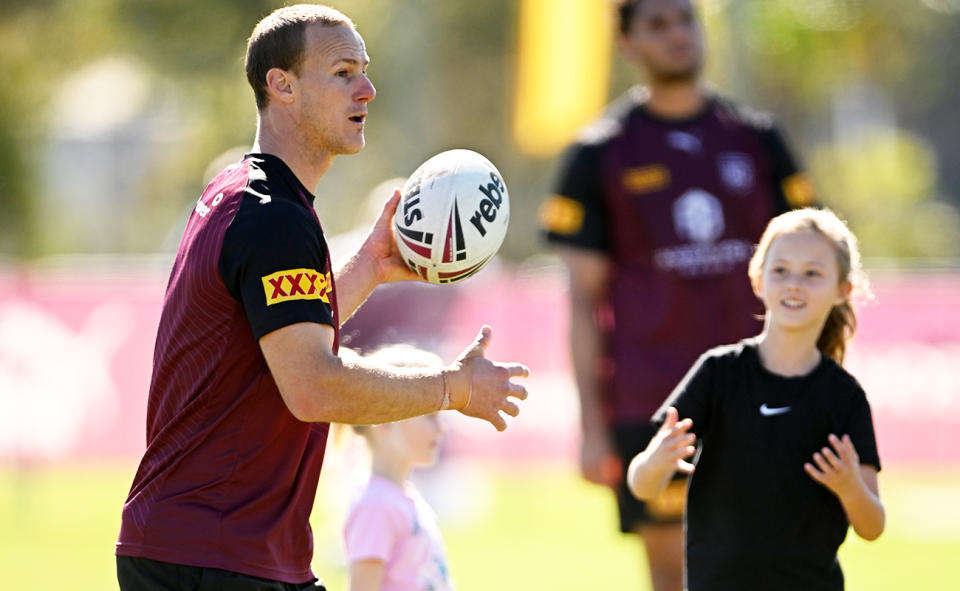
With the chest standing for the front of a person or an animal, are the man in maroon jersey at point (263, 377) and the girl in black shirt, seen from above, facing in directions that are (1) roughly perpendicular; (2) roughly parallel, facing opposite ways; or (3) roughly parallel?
roughly perpendicular

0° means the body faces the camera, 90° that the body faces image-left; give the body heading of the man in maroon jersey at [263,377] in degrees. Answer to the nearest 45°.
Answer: approximately 270°

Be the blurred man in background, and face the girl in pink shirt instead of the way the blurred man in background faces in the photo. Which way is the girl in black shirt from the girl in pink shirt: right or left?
left

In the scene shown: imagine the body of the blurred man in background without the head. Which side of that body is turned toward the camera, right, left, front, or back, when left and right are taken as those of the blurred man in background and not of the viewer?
front

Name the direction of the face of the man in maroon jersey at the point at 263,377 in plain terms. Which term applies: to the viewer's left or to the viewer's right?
to the viewer's right

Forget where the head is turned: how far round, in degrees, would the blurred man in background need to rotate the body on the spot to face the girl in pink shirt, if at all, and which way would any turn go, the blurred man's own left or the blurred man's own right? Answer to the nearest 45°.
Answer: approximately 45° to the blurred man's own right

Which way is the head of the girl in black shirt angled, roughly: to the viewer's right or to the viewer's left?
to the viewer's left

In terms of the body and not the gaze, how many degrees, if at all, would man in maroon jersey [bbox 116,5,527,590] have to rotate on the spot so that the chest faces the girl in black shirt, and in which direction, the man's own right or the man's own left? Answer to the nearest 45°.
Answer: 0° — they already face them

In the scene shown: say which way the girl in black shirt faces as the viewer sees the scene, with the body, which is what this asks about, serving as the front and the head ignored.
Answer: toward the camera

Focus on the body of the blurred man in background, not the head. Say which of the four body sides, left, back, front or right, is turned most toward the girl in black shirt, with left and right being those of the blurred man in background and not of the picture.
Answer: front
